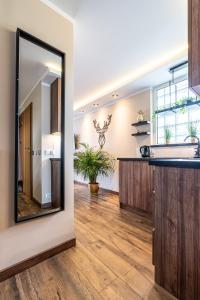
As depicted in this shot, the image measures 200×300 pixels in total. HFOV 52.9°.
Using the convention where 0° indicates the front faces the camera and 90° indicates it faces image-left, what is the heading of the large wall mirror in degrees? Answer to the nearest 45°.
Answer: approximately 315°

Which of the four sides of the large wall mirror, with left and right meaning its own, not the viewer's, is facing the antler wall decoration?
left

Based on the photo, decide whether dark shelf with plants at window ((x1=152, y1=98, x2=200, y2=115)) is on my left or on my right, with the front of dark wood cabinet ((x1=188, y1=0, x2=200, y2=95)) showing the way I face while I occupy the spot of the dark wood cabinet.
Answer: on my right

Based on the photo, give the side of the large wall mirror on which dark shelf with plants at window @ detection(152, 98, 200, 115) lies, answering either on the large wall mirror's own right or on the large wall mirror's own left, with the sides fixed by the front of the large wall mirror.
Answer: on the large wall mirror's own left

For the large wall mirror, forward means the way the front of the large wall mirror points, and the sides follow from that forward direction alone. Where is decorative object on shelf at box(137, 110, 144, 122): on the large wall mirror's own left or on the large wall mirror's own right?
on the large wall mirror's own left

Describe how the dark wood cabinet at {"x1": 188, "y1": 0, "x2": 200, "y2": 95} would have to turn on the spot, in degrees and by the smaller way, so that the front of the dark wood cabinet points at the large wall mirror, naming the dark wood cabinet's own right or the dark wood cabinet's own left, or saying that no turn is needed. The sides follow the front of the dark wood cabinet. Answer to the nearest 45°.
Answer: approximately 45° to the dark wood cabinet's own right

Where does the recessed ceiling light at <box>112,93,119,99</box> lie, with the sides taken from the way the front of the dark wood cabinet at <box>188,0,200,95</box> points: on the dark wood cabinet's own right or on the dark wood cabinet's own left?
on the dark wood cabinet's own right

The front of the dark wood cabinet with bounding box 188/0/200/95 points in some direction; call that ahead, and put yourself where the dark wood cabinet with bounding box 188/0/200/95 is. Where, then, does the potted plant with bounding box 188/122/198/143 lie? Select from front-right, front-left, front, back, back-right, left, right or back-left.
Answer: back-right

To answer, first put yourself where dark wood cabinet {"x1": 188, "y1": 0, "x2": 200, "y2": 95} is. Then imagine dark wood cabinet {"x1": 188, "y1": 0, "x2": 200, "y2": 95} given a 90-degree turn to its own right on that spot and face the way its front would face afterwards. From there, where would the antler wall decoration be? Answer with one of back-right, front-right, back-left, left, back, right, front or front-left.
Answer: front

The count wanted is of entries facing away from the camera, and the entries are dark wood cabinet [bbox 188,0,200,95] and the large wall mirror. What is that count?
0

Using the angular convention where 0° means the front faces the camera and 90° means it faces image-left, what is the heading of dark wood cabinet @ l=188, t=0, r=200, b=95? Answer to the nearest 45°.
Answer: approximately 45°

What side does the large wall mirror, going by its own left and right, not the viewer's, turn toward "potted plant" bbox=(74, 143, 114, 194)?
left
